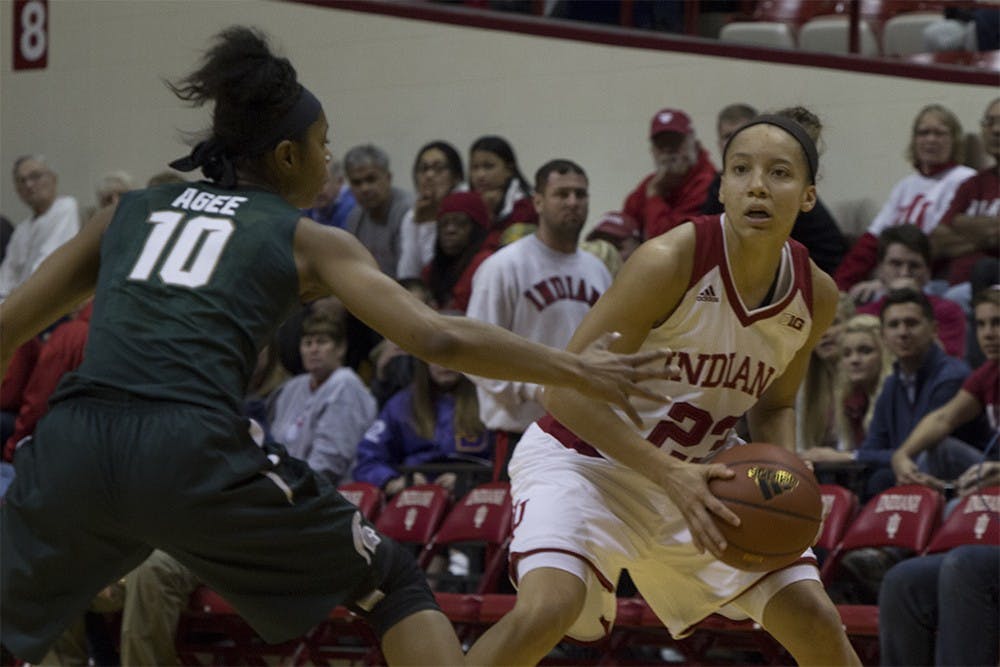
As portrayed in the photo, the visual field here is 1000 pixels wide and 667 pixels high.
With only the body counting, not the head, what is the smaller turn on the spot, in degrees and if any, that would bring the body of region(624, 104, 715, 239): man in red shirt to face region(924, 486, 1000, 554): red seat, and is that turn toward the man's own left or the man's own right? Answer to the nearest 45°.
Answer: approximately 45° to the man's own left

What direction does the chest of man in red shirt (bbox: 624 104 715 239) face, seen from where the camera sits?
toward the camera

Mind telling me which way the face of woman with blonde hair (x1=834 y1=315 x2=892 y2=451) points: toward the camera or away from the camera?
toward the camera

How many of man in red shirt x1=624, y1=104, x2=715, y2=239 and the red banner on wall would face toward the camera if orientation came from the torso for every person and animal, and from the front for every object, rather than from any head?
2

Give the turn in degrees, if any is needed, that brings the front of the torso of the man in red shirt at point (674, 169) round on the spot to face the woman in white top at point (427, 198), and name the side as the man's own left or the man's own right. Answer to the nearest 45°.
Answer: approximately 90° to the man's own right

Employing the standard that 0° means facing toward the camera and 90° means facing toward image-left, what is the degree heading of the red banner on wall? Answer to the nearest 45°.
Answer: approximately 0°

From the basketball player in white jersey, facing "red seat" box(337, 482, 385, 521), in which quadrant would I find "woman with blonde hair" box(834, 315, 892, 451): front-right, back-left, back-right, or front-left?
front-right

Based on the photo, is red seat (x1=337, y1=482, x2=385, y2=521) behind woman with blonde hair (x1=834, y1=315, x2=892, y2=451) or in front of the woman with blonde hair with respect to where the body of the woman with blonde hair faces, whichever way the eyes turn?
in front

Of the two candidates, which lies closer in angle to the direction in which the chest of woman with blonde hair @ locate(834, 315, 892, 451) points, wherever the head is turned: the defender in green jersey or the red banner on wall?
the defender in green jersey

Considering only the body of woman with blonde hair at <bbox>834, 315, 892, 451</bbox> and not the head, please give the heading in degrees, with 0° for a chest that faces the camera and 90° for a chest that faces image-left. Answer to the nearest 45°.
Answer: approximately 45°

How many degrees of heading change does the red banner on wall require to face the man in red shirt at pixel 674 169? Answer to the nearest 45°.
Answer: approximately 45° to its left

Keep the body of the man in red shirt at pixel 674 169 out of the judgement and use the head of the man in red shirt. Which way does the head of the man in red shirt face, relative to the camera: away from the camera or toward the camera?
toward the camera

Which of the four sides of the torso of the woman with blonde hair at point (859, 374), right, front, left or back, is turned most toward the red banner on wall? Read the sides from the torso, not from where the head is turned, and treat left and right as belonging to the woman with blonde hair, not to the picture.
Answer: right

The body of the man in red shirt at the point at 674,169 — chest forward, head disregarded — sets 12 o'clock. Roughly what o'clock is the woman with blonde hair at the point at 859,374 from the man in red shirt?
The woman with blonde hair is roughly at 11 o'clock from the man in red shirt.

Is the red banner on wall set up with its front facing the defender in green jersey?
yes

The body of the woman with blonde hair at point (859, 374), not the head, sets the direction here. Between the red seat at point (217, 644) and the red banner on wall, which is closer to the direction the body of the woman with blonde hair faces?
the red seat

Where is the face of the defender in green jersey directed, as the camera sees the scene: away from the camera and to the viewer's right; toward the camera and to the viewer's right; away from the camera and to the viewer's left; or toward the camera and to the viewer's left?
away from the camera and to the viewer's right

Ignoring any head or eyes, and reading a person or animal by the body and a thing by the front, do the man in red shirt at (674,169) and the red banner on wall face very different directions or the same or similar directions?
same or similar directions
